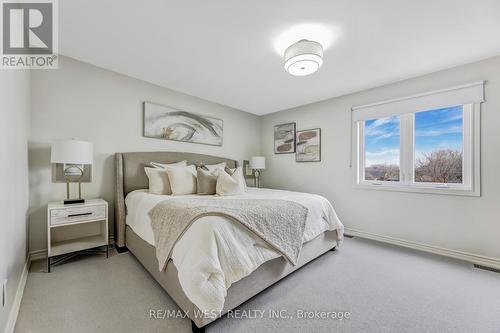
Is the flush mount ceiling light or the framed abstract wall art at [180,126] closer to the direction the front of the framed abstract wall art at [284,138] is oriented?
the framed abstract wall art

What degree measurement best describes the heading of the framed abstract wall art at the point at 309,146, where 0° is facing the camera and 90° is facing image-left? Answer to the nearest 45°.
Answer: approximately 45°

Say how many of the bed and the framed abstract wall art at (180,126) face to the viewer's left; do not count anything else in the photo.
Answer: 0

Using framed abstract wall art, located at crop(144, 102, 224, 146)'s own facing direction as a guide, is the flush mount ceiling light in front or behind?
in front

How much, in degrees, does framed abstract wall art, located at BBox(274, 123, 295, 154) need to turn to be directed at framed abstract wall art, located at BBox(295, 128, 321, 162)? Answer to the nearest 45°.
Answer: approximately 90° to its left

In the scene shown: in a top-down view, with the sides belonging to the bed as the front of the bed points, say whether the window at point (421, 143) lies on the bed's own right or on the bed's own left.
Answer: on the bed's own left

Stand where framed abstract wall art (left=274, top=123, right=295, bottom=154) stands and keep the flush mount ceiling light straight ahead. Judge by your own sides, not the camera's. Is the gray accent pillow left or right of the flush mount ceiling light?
right

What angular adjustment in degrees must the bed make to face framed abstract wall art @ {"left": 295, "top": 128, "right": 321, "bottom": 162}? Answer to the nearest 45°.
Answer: approximately 90° to its left

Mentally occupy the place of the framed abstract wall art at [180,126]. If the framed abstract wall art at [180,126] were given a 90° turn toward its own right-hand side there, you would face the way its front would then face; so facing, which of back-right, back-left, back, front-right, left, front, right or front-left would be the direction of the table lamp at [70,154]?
front

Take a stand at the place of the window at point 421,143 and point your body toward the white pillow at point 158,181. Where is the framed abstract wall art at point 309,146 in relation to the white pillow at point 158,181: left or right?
right

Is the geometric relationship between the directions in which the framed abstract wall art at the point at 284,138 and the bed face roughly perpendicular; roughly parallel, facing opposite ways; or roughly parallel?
roughly perpendicular

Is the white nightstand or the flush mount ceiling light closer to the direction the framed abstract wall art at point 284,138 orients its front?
the white nightstand

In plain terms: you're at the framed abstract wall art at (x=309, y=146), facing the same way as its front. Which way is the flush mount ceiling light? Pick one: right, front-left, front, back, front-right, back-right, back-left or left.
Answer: front-left
